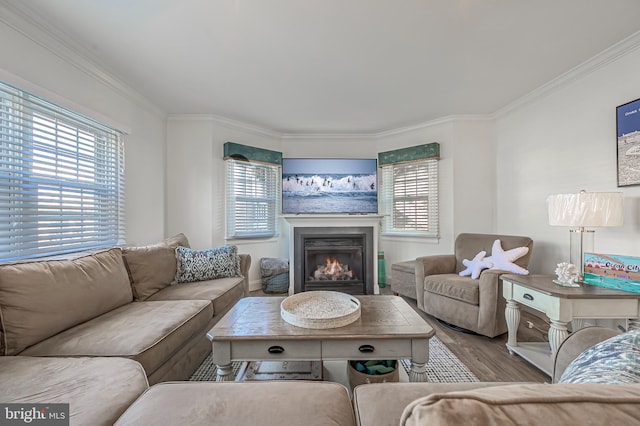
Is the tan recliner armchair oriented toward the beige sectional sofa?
yes

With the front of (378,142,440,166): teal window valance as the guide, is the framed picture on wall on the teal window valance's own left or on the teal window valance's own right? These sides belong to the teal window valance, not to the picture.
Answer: on the teal window valance's own left

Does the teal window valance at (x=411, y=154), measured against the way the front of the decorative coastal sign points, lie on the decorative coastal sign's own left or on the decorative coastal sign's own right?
on the decorative coastal sign's own right

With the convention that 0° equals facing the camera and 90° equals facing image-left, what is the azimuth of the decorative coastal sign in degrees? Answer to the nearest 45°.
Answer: approximately 45°

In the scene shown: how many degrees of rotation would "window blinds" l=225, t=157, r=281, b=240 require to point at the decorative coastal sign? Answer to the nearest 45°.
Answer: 0° — it already faces it

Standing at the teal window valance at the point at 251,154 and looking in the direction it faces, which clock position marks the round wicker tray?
The round wicker tray is roughly at 1 o'clock from the teal window valance.

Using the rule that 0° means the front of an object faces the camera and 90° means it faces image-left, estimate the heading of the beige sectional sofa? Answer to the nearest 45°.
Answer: approximately 315°
